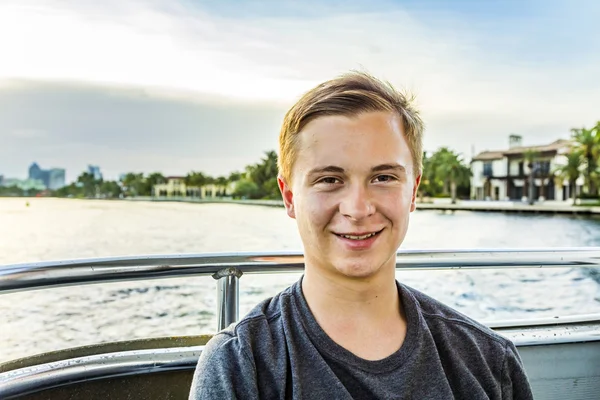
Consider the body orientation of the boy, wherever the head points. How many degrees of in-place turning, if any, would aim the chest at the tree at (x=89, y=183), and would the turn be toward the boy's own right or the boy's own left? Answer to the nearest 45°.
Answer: approximately 135° to the boy's own right

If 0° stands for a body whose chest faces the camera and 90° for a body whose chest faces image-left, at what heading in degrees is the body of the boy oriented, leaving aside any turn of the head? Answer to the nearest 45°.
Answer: approximately 0°
